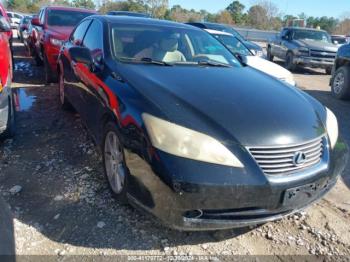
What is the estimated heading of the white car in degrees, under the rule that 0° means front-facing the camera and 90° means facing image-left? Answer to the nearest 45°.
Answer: approximately 315°

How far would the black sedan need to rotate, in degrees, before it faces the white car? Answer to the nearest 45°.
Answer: approximately 135° to its left

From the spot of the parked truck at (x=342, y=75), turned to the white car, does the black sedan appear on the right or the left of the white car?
left

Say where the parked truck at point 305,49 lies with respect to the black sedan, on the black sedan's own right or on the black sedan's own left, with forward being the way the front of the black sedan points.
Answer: on the black sedan's own left

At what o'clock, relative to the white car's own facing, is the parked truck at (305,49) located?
The parked truck is roughly at 8 o'clock from the white car.

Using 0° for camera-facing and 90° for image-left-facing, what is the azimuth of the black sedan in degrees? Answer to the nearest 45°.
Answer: approximately 315°

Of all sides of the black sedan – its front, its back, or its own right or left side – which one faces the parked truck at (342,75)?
left

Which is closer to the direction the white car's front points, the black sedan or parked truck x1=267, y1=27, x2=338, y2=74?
the black sedan
